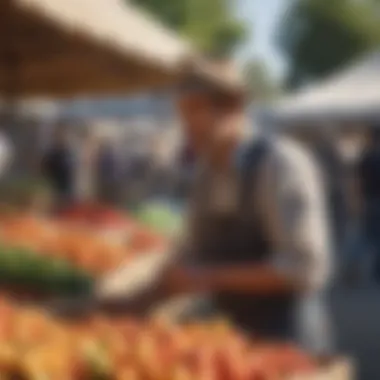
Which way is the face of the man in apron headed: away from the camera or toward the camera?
toward the camera

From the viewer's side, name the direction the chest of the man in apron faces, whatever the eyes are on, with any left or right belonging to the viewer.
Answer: facing the viewer and to the left of the viewer
